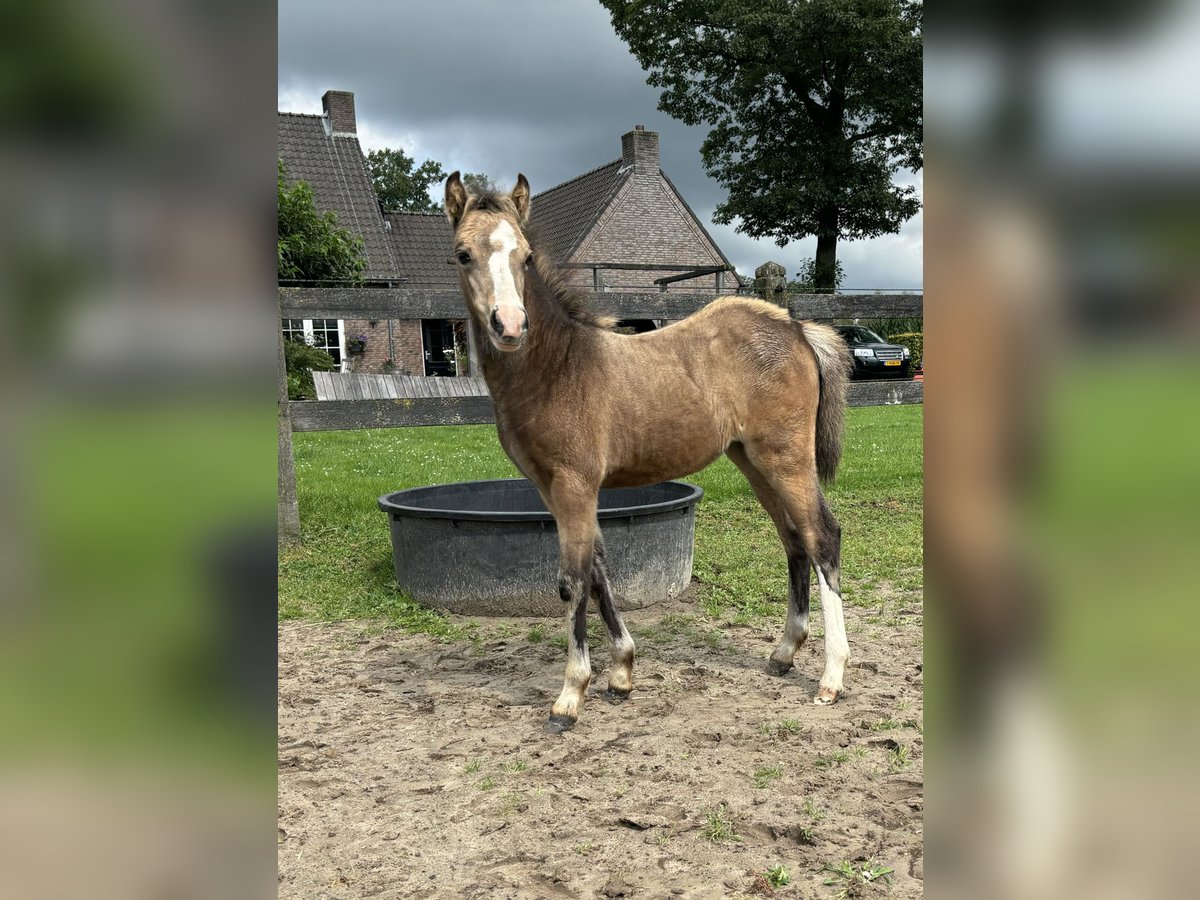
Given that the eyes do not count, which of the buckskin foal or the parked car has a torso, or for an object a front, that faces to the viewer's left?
the buckskin foal

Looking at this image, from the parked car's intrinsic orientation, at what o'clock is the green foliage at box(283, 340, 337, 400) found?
The green foliage is roughly at 3 o'clock from the parked car.

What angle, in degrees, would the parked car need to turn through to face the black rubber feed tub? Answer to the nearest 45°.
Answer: approximately 45° to its right

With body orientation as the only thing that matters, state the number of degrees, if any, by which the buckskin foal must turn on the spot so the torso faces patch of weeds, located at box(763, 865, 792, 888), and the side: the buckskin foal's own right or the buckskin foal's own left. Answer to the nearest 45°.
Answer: approximately 90° to the buckskin foal's own left

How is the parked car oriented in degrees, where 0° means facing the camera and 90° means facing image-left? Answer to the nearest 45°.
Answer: approximately 315°

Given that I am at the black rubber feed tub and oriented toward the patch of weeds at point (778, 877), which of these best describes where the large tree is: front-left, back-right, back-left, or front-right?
back-left

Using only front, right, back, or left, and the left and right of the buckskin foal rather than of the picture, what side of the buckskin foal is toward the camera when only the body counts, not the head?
left

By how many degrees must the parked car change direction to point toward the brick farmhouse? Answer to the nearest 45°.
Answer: approximately 135° to its right

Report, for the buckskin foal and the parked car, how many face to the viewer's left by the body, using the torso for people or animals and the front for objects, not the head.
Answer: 1
